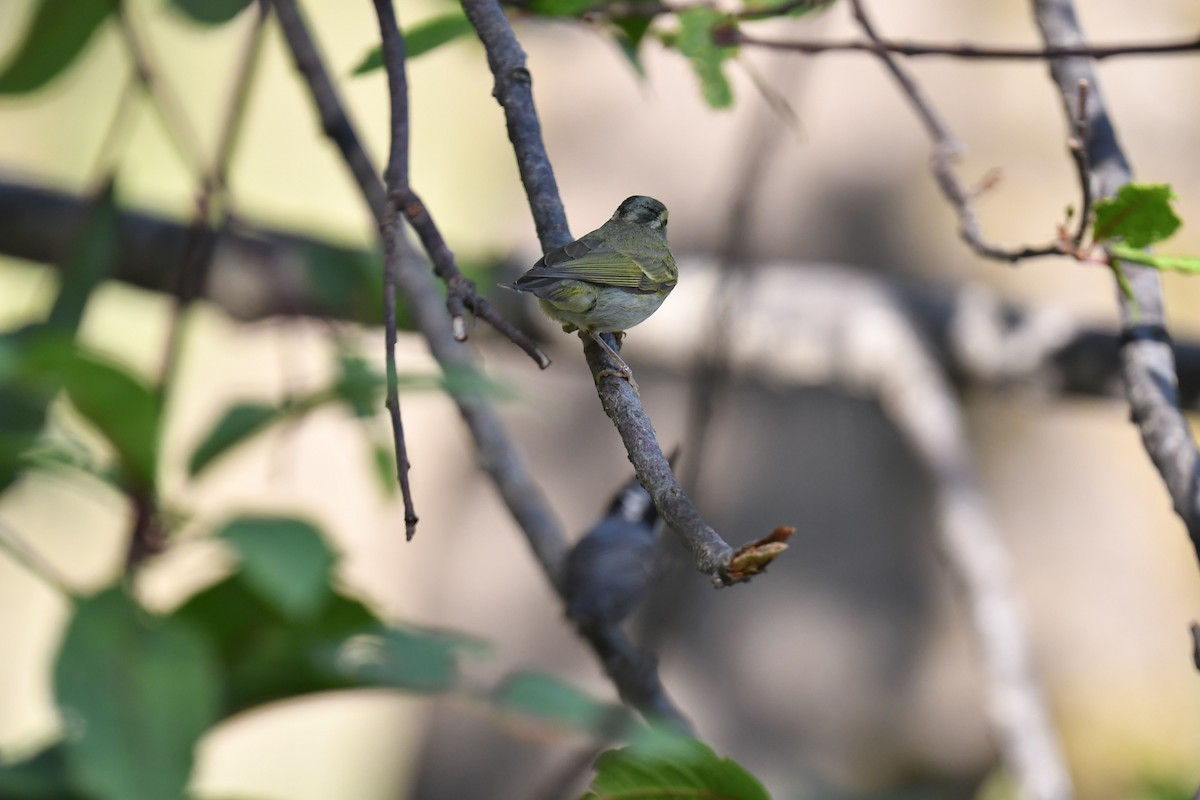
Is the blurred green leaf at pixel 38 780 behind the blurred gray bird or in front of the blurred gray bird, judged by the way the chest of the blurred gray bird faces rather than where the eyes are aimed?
behind

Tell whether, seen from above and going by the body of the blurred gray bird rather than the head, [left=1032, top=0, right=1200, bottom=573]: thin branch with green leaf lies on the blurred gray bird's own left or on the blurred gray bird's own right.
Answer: on the blurred gray bird's own right

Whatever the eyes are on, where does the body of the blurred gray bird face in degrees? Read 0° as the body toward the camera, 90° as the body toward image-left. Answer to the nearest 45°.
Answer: approximately 225°

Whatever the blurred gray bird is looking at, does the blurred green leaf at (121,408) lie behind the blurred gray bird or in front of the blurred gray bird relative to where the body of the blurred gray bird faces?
behind

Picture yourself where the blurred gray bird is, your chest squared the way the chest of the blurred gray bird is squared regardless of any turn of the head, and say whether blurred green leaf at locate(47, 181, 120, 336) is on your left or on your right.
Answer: on your left
